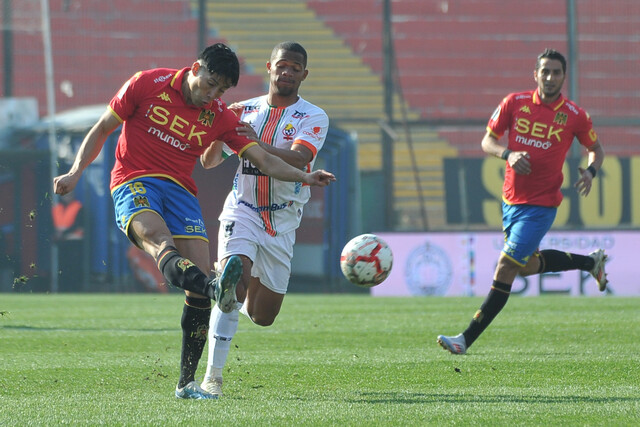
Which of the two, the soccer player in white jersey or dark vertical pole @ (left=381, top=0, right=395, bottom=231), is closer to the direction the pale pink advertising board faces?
the soccer player in white jersey

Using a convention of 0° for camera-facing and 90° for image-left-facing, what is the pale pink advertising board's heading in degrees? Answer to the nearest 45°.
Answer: approximately 0°

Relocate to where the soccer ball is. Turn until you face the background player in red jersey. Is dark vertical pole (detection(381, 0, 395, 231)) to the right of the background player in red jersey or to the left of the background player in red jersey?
left

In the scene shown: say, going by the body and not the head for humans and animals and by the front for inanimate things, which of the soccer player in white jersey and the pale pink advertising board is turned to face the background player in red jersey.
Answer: the pale pink advertising board

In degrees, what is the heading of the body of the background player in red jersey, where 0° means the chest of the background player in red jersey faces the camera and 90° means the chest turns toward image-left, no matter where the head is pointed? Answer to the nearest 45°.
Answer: approximately 45°

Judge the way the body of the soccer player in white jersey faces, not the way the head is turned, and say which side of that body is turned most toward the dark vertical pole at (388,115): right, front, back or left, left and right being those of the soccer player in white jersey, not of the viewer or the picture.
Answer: back

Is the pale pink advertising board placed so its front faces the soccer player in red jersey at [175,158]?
yes

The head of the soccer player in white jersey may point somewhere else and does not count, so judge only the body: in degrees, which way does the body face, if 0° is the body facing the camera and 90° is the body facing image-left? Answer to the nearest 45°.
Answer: approximately 0°

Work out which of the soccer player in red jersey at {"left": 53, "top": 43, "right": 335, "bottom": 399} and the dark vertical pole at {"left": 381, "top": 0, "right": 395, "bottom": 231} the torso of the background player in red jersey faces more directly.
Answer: the soccer player in red jersey

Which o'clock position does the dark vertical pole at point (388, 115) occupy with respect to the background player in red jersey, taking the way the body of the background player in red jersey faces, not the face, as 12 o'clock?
The dark vertical pole is roughly at 4 o'clock from the background player in red jersey.

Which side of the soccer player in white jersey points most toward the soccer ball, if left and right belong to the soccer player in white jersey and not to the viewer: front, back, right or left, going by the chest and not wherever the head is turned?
left

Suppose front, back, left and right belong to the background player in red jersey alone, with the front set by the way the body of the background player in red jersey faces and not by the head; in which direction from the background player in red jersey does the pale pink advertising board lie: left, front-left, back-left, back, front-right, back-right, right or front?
back-right

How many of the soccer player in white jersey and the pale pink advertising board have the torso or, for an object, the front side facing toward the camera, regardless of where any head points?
2
